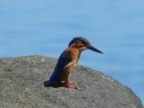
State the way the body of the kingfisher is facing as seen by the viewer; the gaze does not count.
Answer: to the viewer's right
